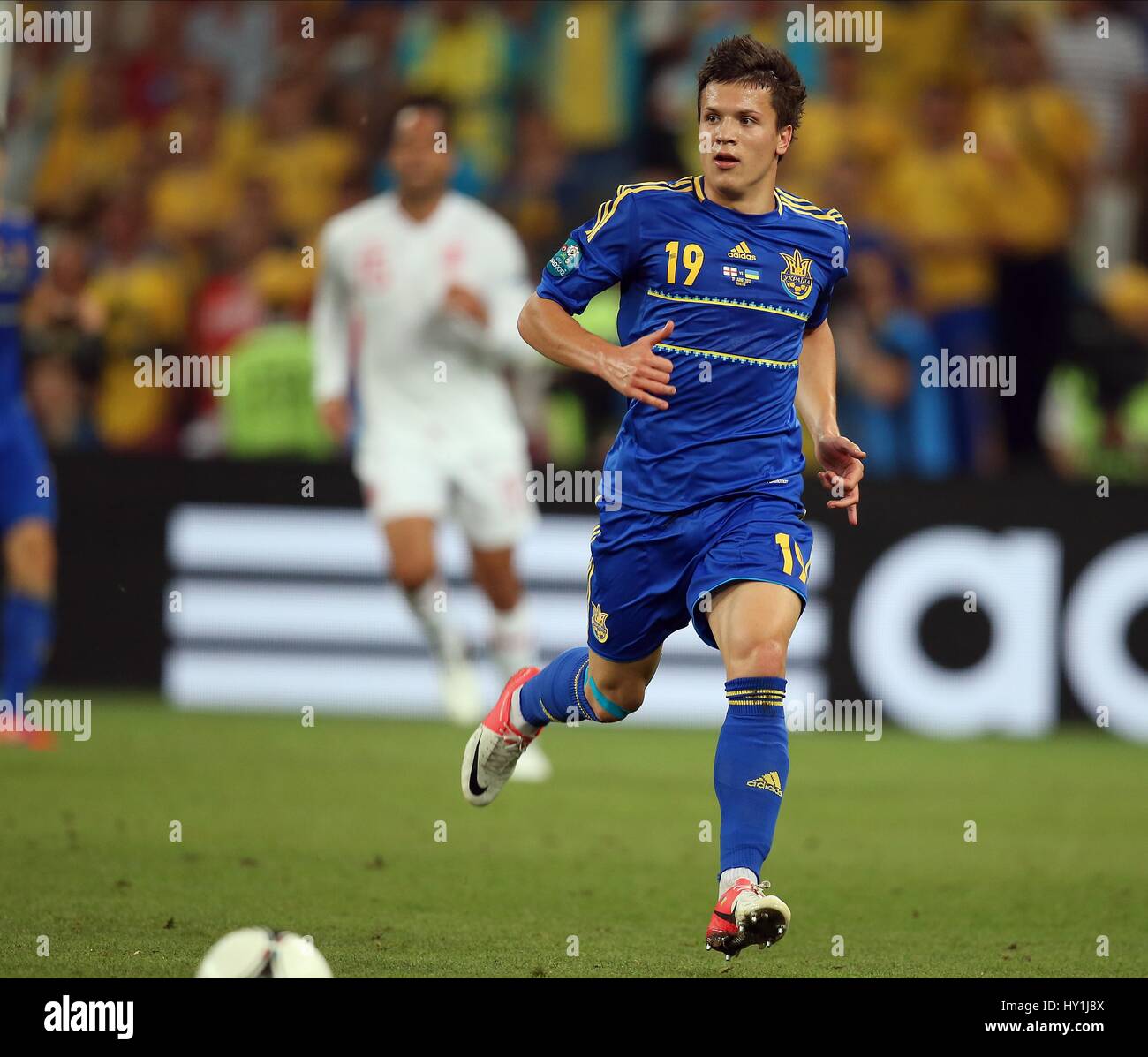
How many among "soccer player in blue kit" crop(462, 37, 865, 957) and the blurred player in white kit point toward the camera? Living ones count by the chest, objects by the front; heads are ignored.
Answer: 2

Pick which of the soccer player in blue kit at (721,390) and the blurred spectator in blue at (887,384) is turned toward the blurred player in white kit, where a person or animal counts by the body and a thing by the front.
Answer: the blurred spectator in blue

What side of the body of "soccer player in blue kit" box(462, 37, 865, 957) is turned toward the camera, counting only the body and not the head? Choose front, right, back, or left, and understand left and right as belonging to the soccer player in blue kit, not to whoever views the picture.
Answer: front

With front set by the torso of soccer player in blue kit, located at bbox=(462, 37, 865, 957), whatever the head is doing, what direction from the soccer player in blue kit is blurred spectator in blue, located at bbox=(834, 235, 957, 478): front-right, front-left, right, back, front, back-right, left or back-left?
back

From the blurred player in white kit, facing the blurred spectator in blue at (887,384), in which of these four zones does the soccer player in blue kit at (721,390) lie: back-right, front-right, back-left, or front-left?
back-right

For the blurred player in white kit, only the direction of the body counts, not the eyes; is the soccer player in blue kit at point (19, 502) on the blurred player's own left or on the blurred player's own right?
on the blurred player's own right

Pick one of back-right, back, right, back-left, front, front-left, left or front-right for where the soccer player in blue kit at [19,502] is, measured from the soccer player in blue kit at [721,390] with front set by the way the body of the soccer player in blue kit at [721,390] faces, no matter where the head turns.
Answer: back-right

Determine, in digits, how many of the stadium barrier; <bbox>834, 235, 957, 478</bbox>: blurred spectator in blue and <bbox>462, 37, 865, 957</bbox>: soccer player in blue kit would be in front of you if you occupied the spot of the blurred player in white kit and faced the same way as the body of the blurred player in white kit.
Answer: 1

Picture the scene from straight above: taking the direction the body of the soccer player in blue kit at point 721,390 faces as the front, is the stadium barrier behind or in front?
behind

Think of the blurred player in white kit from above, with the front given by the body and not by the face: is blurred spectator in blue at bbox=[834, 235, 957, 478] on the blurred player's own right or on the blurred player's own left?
on the blurred player's own left
